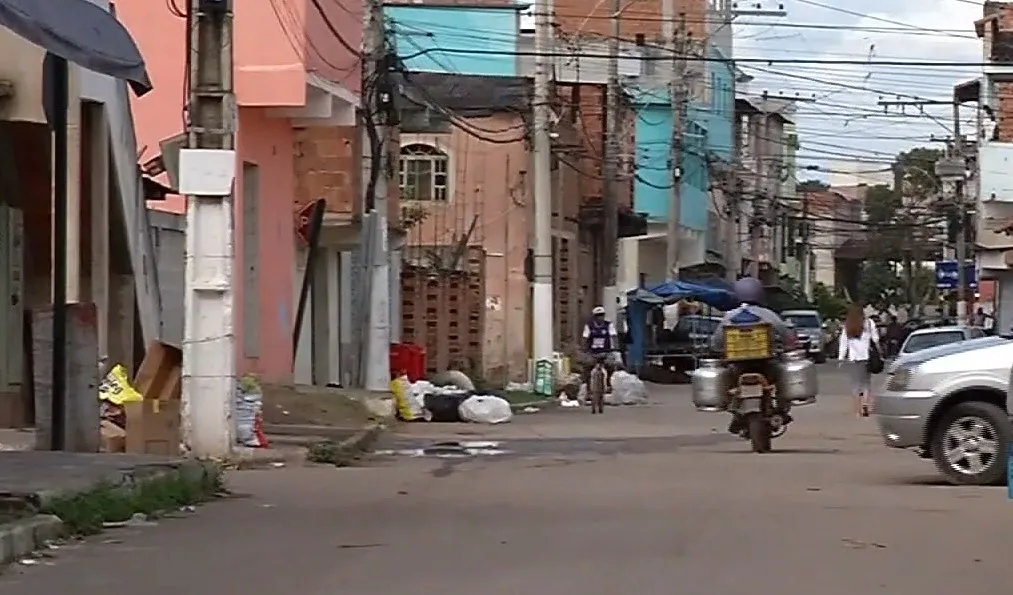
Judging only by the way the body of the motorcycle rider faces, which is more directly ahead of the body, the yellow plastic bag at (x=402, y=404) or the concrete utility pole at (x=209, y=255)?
the yellow plastic bag

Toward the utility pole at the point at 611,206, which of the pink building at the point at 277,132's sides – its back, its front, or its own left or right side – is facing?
left

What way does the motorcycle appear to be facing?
away from the camera

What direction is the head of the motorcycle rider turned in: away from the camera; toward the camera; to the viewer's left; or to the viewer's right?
away from the camera

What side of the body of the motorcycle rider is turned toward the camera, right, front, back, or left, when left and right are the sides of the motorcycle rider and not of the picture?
back
